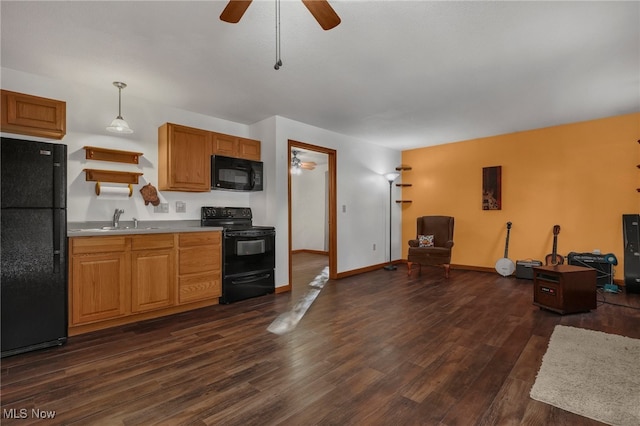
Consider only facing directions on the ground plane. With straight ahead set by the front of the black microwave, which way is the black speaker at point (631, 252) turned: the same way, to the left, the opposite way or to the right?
to the right

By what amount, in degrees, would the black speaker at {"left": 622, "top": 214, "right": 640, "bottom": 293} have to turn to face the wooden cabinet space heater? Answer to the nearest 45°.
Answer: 0° — it already faces it

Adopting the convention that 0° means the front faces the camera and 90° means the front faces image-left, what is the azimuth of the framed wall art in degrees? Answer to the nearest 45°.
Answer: approximately 0°

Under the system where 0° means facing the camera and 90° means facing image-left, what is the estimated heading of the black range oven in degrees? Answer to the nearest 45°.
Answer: approximately 315°

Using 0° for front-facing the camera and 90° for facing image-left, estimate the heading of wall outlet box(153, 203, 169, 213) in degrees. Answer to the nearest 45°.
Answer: approximately 0°
